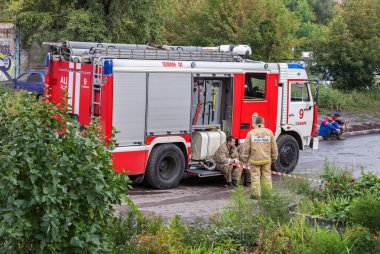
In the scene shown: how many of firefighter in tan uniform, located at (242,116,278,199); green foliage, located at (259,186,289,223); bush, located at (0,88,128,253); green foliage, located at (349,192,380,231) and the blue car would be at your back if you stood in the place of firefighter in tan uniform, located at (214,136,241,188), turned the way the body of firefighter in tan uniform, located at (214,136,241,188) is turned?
1

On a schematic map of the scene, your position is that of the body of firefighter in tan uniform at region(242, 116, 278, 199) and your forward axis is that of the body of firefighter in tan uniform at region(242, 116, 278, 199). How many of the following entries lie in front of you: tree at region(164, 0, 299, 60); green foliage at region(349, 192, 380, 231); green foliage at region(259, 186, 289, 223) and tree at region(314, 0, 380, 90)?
2

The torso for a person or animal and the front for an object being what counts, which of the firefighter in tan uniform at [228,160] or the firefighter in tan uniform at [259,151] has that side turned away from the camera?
the firefighter in tan uniform at [259,151]

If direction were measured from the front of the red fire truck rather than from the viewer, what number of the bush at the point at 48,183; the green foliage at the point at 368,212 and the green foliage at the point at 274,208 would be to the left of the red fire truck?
0

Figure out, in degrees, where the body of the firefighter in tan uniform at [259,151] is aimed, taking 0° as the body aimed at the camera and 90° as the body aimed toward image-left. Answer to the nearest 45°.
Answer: approximately 180°

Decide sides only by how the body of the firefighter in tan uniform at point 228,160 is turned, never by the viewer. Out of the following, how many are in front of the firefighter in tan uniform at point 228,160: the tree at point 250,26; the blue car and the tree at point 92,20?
0

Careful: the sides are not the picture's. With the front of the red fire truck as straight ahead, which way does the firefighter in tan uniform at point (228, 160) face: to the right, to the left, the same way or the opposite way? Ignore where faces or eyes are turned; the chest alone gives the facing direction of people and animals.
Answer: to the right

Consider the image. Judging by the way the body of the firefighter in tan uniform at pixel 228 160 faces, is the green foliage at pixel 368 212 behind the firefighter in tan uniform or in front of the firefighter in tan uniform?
in front

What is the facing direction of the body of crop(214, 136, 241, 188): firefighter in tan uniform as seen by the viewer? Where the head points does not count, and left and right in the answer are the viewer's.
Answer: facing the viewer and to the right of the viewer

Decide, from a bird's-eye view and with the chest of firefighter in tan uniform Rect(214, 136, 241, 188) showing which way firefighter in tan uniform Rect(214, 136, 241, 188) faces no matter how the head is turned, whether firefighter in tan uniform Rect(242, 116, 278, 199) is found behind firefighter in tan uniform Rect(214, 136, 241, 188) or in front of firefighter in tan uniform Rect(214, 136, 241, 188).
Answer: in front

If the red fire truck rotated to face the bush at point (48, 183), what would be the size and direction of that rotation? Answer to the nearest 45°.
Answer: approximately 135° to its right

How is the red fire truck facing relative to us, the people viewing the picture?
facing away from the viewer and to the right of the viewer

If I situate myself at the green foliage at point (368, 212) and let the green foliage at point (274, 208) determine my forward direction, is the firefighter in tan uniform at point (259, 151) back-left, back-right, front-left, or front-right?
front-right

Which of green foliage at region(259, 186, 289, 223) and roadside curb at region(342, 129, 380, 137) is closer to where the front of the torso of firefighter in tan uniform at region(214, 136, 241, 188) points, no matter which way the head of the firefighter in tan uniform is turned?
the green foliage

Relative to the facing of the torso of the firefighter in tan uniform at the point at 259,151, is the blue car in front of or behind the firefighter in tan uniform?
in front
